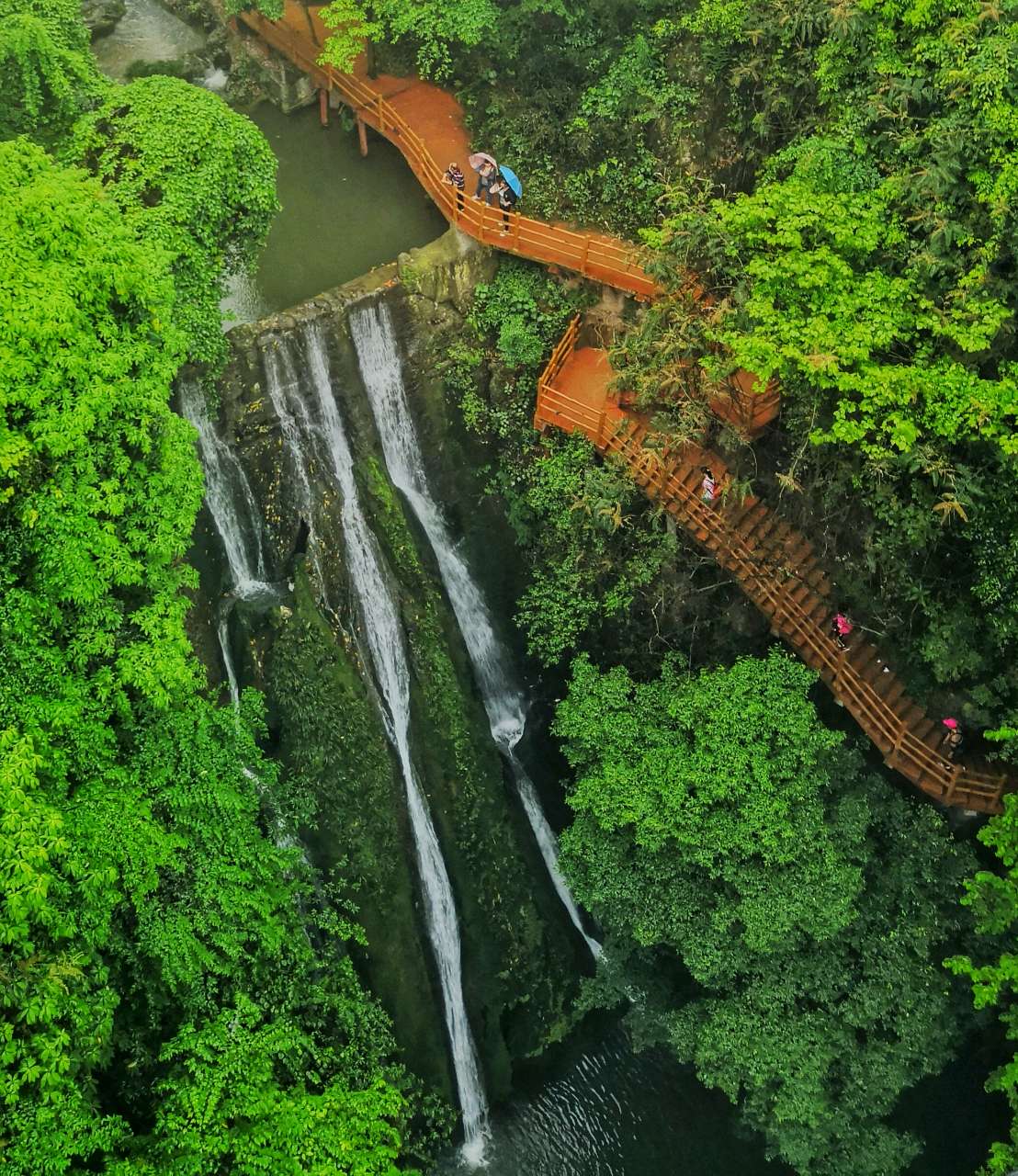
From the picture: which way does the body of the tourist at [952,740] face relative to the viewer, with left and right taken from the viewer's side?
facing away from the viewer and to the left of the viewer

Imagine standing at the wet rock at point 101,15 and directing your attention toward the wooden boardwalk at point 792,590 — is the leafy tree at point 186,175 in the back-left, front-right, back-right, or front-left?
front-right
